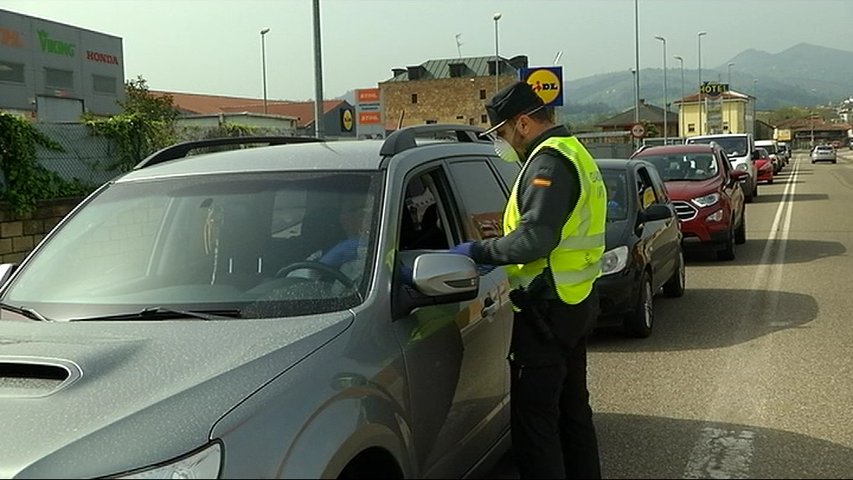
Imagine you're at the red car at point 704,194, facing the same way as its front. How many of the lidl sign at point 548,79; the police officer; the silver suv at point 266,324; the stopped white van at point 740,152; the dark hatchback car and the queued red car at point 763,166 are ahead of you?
3

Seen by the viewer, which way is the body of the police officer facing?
to the viewer's left

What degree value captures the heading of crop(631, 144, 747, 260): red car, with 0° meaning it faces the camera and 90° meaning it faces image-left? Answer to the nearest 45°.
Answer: approximately 0°

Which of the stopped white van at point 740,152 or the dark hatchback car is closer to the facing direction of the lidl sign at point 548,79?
the dark hatchback car

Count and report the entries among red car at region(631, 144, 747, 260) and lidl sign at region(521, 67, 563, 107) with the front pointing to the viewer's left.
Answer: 0

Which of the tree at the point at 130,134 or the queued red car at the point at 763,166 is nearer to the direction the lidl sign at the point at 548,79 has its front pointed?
the tree

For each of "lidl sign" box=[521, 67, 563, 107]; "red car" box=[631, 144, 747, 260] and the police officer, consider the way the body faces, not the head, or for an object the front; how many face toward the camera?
2

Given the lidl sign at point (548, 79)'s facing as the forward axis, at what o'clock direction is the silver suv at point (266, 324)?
The silver suv is roughly at 12 o'clock from the lidl sign.

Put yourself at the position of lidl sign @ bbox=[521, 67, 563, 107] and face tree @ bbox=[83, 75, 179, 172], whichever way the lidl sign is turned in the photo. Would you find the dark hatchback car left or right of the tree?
left

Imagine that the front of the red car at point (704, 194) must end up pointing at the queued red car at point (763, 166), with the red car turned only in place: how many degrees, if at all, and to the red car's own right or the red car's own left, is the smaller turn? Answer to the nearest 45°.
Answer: approximately 180°

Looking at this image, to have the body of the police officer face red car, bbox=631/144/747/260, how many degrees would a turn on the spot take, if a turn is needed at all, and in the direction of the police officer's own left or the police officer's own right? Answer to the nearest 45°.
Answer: approximately 90° to the police officer's own right

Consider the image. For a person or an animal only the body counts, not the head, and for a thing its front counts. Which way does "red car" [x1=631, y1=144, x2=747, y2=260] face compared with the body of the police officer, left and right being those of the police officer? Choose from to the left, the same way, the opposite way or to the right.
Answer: to the left

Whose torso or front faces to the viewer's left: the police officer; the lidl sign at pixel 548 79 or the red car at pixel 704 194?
the police officer

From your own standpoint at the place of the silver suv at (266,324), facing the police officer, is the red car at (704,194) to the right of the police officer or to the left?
left

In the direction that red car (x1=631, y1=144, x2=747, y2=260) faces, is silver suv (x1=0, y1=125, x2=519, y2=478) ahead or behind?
ahead
